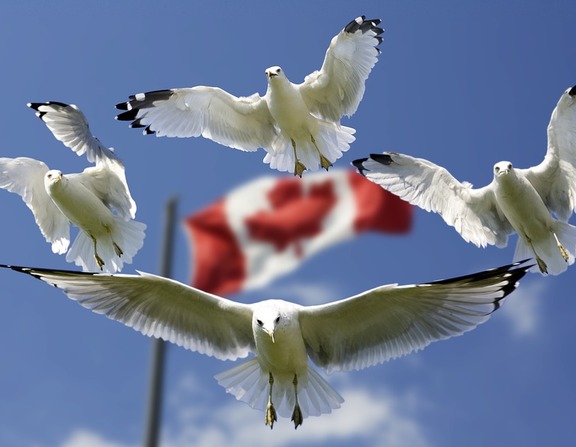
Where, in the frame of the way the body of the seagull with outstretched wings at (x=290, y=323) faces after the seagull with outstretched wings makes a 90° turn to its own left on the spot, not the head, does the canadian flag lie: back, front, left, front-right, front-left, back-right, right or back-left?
left

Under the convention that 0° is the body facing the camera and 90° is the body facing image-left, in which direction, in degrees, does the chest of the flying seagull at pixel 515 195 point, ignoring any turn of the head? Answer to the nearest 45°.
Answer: approximately 45°

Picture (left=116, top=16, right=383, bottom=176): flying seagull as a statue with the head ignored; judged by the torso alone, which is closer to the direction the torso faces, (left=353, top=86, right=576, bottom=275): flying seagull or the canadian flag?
the flying seagull

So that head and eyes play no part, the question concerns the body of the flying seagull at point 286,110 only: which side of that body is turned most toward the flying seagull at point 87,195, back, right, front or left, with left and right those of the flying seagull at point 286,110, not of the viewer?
right

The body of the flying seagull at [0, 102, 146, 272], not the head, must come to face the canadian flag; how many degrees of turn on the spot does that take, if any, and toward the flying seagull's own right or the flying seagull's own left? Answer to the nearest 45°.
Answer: approximately 180°

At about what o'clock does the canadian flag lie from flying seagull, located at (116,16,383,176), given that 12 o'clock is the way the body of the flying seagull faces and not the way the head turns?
The canadian flag is roughly at 6 o'clock from the flying seagull.

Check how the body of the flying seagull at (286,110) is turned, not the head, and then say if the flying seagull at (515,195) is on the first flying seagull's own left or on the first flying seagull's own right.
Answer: on the first flying seagull's own left

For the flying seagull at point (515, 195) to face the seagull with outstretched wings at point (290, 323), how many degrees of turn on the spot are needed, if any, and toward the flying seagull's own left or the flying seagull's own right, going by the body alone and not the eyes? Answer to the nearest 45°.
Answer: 0° — it already faces it

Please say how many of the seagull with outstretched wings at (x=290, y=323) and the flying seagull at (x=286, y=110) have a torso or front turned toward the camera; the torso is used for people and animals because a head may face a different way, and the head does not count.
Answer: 2
